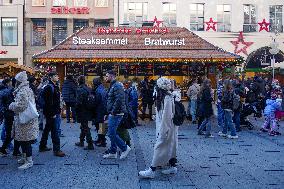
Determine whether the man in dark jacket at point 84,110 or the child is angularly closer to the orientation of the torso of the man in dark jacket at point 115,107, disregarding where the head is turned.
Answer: the man in dark jacket

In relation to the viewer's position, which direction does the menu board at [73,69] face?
facing the viewer

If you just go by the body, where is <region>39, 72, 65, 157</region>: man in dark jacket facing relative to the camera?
to the viewer's right

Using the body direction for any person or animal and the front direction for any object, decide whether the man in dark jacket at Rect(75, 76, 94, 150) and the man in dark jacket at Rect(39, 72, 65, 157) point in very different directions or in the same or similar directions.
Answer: very different directions

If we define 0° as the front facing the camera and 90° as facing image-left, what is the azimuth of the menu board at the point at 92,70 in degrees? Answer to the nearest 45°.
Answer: approximately 0°

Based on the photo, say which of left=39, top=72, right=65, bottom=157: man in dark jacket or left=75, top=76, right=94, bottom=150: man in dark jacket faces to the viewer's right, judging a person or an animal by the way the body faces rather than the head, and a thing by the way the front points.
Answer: left=39, top=72, right=65, bottom=157: man in dark jacket

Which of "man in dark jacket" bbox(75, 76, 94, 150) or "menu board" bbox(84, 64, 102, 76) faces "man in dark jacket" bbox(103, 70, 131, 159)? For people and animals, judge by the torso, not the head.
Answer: the menu board

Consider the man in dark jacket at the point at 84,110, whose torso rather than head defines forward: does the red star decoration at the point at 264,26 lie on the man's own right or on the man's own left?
on the man's own right
